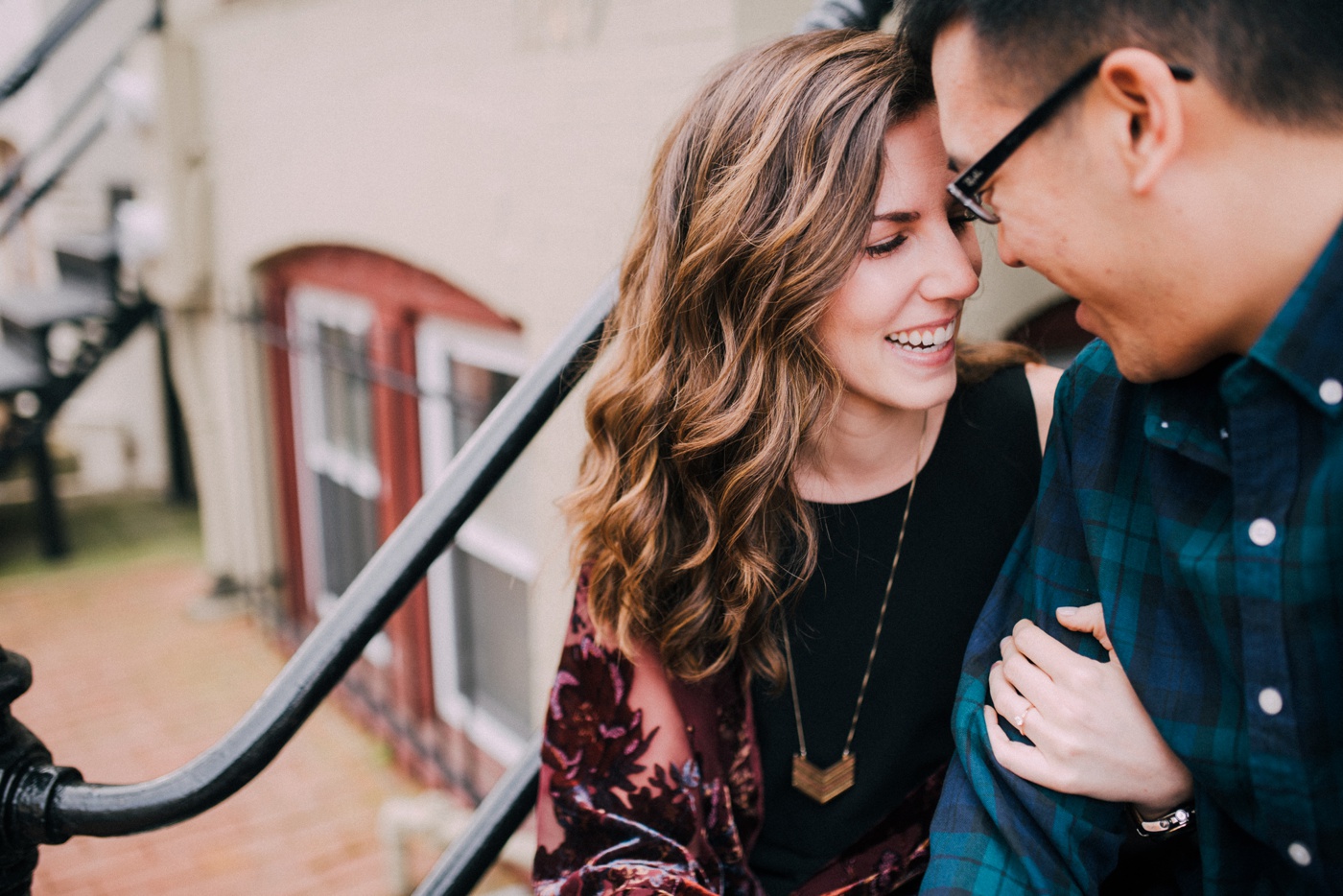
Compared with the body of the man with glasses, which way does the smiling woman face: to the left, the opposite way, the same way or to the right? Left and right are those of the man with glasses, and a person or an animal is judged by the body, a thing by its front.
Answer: to the left

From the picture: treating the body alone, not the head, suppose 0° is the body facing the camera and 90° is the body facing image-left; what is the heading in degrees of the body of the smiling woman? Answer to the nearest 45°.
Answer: approximately 315°

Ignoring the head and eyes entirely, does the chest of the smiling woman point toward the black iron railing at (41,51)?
no

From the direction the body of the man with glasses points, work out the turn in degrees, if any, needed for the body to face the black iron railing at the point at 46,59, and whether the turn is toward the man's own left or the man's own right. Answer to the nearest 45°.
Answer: approximately 90° to the man's own right

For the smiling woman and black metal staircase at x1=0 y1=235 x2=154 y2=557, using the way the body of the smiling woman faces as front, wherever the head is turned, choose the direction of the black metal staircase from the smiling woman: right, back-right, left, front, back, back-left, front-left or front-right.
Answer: back

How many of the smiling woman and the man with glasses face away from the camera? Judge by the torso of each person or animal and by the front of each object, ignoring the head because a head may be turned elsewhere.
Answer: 0

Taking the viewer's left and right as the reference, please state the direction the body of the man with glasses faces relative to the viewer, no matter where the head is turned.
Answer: facing the viewer and to the left of the viewer

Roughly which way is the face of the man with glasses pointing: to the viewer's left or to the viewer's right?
to the viewer's left

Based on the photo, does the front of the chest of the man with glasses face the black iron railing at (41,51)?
no

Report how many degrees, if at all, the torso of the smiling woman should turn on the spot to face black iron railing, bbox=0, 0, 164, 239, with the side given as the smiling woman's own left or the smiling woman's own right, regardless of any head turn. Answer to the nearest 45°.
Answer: approximately 180°
